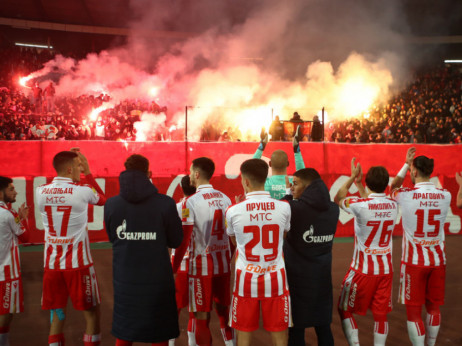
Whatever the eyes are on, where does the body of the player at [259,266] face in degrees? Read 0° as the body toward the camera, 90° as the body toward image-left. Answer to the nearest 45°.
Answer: approximately 180°

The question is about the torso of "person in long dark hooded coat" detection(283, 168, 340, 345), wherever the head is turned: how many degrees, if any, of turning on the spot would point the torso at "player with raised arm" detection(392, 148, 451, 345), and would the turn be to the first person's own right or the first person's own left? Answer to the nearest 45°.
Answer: approximately 90° to the first person's own right

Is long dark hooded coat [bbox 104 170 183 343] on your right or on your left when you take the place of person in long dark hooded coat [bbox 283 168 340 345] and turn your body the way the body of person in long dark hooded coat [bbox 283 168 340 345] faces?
on your left

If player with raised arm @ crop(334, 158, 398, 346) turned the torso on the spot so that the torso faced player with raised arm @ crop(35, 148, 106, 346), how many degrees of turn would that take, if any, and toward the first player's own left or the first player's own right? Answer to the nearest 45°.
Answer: approximately 45° to the first player's own left

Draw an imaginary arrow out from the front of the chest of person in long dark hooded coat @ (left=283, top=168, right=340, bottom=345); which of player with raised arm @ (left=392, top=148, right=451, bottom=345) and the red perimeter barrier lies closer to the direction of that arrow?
the red perimeter barrier

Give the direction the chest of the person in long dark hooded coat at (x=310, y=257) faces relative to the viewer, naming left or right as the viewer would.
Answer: facing away from the viewer and to the left of the viewer

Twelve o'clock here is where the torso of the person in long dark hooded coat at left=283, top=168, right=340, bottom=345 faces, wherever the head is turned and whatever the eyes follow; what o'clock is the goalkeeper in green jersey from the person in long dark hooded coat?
The goalkeeper in green jersey is roughly at 1 o'clock from the person in long dark hooded coat.

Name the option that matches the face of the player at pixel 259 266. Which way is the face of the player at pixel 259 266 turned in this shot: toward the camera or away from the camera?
away from the camera

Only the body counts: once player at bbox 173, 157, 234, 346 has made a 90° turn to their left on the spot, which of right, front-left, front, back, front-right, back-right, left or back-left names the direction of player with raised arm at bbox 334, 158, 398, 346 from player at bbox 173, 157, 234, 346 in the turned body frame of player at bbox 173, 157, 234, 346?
back-left

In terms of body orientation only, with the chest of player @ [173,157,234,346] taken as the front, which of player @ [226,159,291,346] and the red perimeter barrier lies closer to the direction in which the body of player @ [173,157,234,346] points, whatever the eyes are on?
the red perimeter barrier
